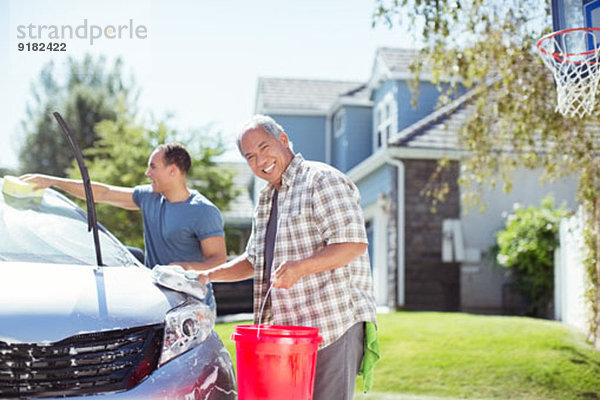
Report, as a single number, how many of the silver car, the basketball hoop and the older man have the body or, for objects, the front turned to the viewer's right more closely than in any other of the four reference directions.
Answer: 0

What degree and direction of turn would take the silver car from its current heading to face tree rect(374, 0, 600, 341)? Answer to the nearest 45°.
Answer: approximately 135° to its left

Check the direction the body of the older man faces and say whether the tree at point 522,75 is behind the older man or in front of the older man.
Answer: behind

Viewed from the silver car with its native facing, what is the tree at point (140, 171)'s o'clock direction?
The tree is roughly at 6 o'clock from the silver car.

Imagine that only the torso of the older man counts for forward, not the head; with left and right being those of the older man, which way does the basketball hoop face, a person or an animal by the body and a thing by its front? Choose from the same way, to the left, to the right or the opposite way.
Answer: the same way

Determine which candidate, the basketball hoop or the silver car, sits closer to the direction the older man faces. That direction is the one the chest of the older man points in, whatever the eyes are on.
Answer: the silver car

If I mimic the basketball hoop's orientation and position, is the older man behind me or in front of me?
in front

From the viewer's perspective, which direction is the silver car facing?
toward the camera

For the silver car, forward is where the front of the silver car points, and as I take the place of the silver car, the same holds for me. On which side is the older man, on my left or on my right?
on my left

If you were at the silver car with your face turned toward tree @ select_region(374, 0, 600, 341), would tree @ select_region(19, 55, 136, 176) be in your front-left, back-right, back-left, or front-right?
front-left

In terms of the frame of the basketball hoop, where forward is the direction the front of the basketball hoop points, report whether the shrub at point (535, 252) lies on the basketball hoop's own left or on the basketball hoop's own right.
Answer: on the basketball hoop's own right

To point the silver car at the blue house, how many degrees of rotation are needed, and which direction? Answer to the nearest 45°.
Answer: approximately 135° to its left

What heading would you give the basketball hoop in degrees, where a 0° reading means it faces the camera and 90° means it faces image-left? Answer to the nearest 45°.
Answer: approximately 45°

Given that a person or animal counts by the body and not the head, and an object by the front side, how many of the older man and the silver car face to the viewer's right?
0
